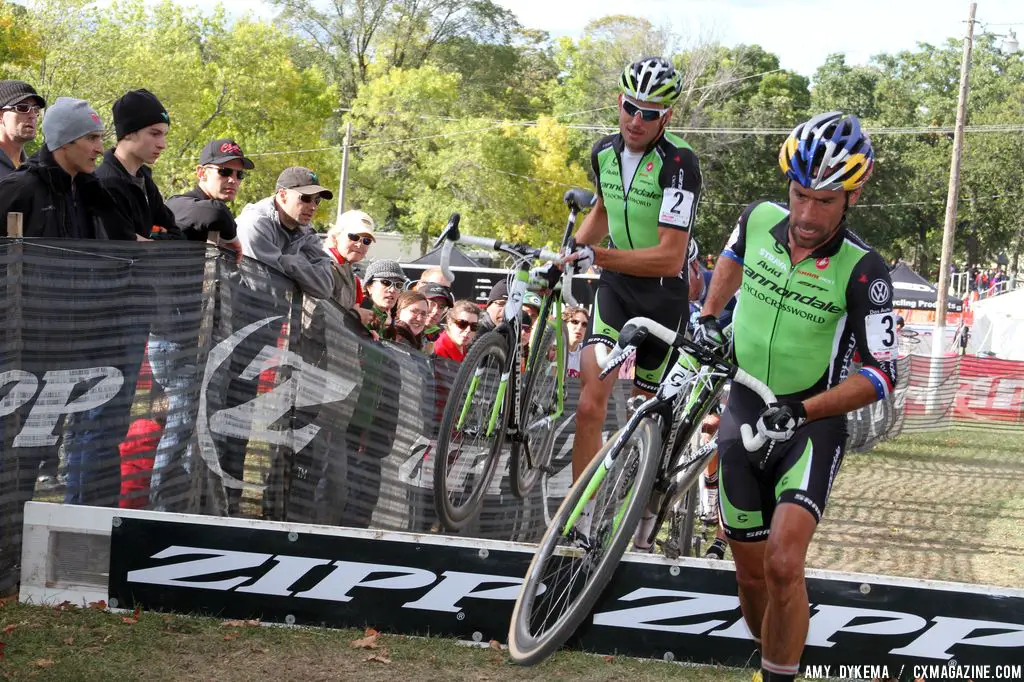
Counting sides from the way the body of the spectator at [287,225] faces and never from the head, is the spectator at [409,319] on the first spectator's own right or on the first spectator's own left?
on the first spectator's own left

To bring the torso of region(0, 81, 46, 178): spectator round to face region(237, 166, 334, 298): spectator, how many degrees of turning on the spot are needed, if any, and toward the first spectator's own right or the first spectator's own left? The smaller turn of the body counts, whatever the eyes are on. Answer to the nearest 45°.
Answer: approximately 45° to the first spectator's own left

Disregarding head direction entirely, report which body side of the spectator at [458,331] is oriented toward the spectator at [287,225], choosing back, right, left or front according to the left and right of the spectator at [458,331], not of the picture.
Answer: right

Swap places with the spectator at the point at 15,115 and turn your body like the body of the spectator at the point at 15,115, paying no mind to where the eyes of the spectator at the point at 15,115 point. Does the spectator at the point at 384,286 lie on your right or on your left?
on your left

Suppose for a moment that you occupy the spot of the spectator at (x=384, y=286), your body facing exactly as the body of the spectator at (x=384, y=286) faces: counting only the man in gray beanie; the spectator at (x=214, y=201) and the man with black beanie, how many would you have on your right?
3

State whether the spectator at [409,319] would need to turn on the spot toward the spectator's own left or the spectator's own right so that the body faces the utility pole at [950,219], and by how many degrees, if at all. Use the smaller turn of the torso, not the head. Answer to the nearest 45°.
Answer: approximately 90° to the spectator's own left
